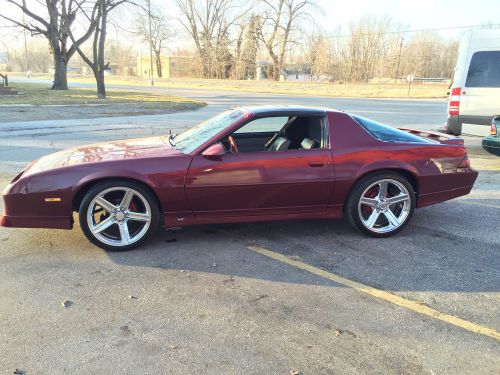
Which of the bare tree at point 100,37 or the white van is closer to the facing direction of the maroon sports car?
the bare tree

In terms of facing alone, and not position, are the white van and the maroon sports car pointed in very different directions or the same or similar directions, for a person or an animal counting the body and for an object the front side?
very different directions

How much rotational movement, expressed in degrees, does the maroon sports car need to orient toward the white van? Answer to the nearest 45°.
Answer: approximately 135° to its right

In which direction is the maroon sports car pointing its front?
to the viewer's left

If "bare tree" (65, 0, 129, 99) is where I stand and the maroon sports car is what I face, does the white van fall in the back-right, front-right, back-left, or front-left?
front-left

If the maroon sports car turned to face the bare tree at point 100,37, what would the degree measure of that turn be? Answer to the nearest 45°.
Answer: approximately 90° to its right
